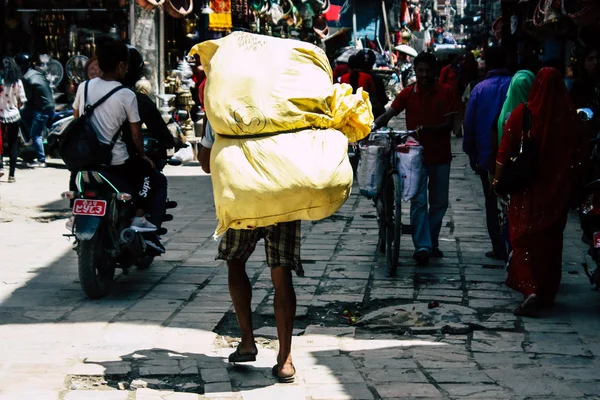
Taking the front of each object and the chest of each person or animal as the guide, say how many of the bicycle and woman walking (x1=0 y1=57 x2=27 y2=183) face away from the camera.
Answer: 1

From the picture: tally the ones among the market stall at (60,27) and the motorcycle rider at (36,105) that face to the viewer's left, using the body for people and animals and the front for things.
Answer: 1

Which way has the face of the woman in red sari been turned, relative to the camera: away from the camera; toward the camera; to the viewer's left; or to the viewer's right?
away from the camera

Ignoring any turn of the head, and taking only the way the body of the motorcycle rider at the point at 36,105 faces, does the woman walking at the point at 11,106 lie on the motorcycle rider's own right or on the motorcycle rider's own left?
on the motorcycle rider's own left

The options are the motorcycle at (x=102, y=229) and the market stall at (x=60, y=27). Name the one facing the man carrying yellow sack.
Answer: the market stall

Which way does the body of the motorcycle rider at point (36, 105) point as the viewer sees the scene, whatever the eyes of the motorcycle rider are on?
to the viewer's left

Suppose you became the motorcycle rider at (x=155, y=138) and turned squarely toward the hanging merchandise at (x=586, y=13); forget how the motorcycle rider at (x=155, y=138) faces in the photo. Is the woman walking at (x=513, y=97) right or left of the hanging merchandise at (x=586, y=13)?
right
